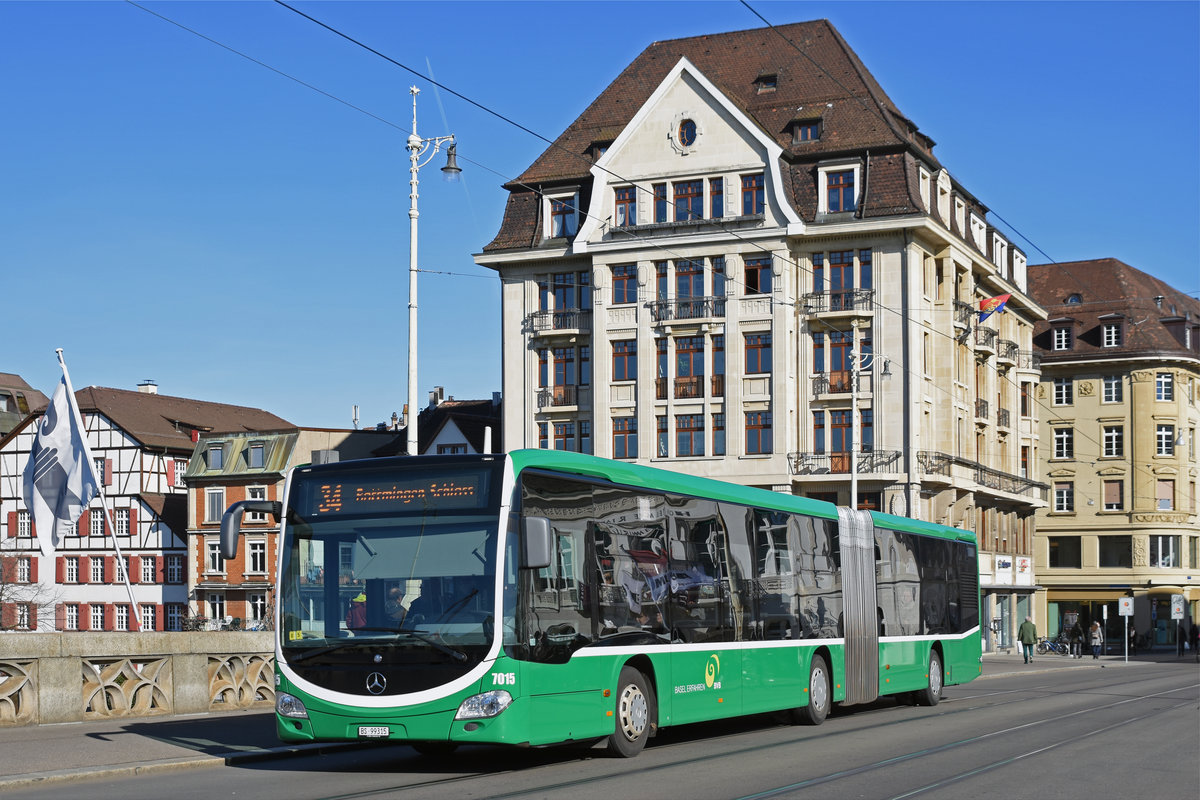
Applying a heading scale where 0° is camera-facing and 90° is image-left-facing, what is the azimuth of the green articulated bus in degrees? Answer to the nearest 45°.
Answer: approximately 45°

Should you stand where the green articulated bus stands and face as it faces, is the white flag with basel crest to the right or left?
on its right

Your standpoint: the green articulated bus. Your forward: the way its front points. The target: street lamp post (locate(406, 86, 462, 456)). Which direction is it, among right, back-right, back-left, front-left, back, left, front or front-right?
back-right
